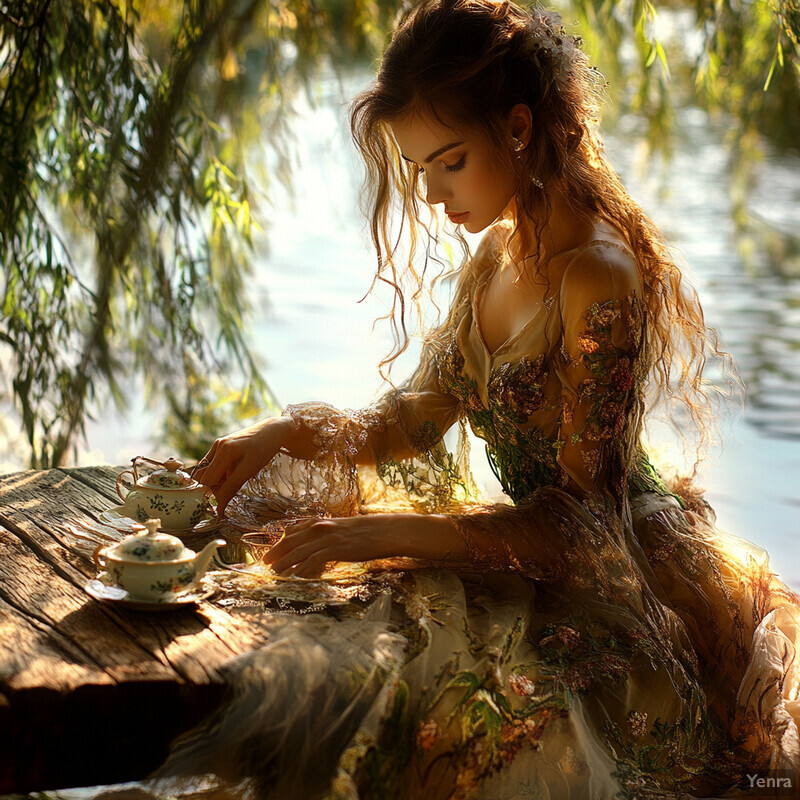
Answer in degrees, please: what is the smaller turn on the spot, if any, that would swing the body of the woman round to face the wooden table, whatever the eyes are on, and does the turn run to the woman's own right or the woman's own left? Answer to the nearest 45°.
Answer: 0° — they already face it

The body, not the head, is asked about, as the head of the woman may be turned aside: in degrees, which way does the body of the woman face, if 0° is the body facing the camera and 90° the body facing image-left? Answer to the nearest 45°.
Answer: approximately 45°

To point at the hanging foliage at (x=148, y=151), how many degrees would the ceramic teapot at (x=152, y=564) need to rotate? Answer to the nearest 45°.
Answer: approximately 90° to its left

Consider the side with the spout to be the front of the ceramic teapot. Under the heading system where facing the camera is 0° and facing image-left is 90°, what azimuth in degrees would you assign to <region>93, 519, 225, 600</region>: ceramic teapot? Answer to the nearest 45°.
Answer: approximately 270°

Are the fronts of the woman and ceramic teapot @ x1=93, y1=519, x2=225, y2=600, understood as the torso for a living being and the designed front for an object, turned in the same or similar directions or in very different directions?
very different directions

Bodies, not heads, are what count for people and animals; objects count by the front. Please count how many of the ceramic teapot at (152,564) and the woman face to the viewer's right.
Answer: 1
